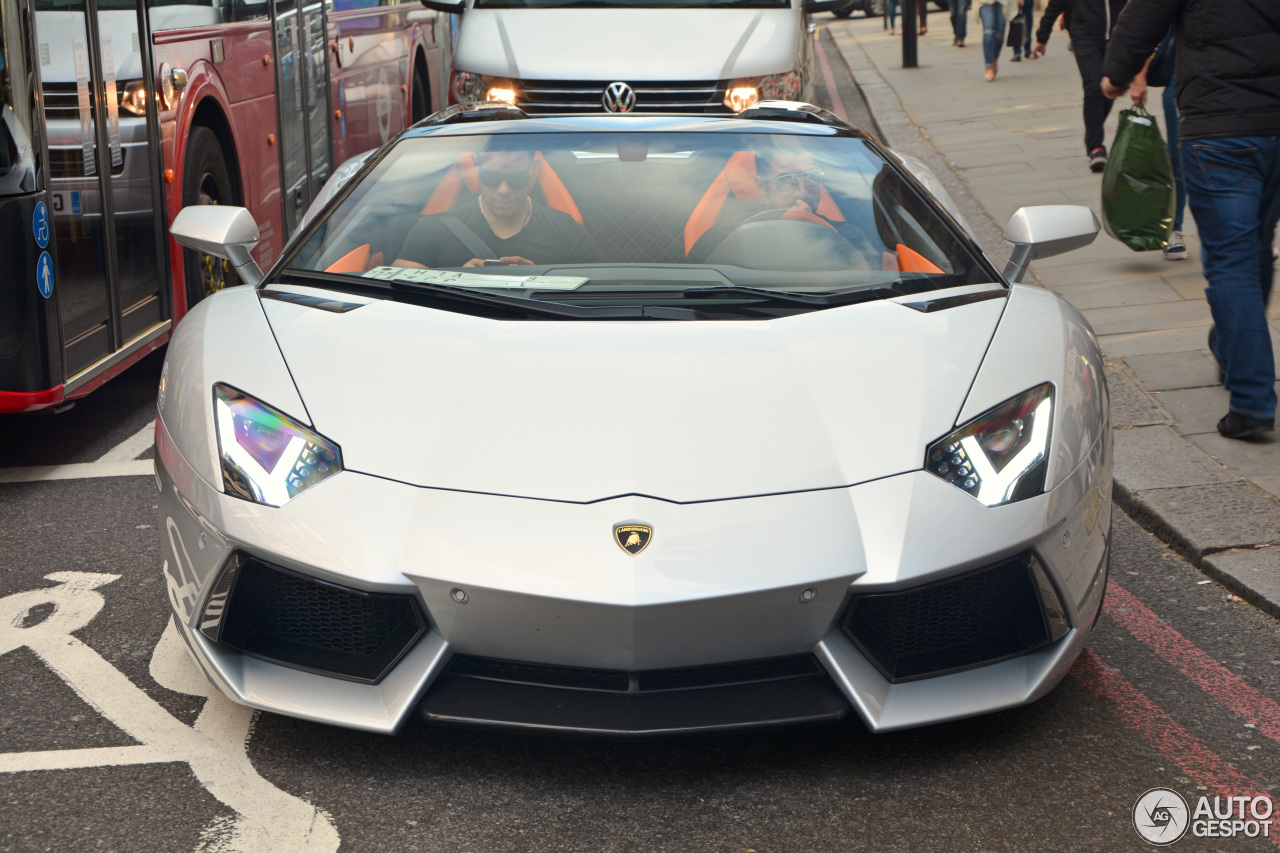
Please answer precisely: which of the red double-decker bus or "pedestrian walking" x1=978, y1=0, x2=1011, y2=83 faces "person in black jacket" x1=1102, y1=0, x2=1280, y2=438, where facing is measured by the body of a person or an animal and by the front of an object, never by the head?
the pedestrian walking

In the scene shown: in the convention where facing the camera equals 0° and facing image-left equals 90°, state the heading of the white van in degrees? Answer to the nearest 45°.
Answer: approximately 0°

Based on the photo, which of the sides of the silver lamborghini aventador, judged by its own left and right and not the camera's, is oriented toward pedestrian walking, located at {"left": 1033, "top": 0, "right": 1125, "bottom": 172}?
back

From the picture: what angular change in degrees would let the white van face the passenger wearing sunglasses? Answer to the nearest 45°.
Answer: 0° — it already faces them

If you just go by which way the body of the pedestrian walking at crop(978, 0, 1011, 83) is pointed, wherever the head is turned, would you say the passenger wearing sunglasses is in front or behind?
in front

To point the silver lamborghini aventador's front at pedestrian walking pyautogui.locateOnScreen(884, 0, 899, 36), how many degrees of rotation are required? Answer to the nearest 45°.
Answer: approximately 180°

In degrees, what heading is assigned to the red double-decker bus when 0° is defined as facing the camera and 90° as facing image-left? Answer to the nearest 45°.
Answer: approximately 45°

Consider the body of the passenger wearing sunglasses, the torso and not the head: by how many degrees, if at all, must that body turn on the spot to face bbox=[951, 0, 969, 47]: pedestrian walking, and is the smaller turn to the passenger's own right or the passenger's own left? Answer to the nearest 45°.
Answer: approximately 180°

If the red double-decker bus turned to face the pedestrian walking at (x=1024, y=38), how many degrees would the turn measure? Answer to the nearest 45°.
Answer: approximately 180°

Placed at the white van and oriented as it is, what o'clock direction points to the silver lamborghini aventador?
The silver lamborghini aventador is roughly at 12 o'clock from the white van.
